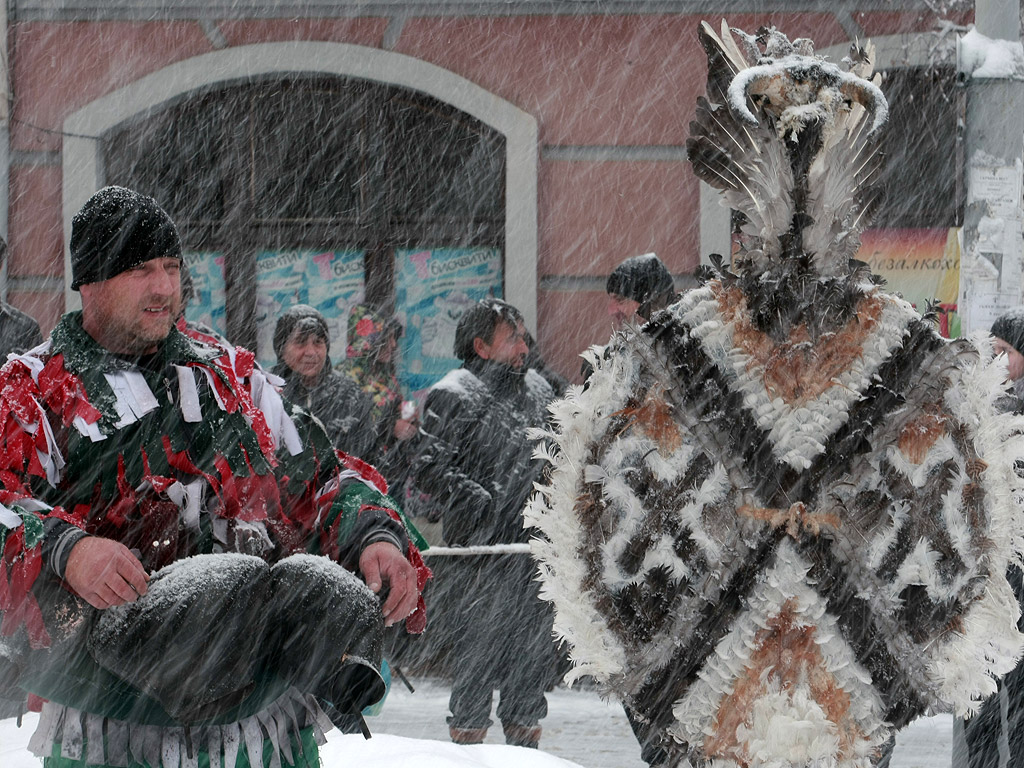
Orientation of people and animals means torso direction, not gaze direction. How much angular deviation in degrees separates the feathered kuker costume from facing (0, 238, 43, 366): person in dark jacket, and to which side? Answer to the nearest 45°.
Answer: approximately 135° to its right

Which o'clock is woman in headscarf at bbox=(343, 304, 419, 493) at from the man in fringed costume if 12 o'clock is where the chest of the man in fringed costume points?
The woman in headscarf is roughly at 8 o'clock from the man in fringed costume.

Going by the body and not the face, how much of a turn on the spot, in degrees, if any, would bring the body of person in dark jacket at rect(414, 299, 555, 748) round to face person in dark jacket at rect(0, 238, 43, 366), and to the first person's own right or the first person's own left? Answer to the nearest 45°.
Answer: approximately 135° to the first person's own right

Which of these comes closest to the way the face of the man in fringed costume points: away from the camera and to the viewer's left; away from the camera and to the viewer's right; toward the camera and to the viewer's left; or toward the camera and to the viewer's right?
toward the camera and to the viewer's right

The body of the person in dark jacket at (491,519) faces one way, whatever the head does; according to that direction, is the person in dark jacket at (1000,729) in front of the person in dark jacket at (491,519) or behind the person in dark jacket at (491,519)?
in front

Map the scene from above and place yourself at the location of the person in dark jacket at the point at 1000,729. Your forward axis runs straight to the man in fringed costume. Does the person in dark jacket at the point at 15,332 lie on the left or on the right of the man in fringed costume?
right

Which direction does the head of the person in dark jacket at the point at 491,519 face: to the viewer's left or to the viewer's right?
to the viewer's right

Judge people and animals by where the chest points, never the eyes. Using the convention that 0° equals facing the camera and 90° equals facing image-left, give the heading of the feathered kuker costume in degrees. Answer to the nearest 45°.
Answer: approximately 0°

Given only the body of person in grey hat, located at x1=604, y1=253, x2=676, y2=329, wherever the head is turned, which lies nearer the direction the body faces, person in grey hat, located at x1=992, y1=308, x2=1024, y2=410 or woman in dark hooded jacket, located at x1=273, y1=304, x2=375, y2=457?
the woman in dark hooded jacket

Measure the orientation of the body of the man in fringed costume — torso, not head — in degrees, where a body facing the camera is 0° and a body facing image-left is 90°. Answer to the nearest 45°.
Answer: approximately 315°
